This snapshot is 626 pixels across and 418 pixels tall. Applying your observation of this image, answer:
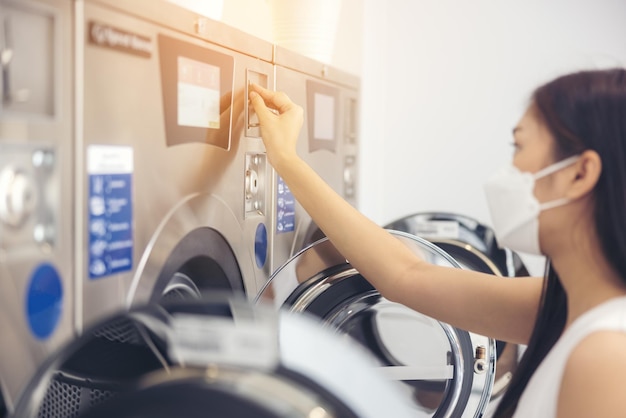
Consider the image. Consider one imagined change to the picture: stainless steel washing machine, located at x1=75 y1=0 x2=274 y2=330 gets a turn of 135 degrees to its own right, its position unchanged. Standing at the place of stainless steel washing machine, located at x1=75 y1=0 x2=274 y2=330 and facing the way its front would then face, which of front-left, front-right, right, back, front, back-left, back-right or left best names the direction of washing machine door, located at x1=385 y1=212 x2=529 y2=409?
back-right

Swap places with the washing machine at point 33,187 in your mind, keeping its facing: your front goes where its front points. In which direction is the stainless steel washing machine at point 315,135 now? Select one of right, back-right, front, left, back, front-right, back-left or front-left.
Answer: left

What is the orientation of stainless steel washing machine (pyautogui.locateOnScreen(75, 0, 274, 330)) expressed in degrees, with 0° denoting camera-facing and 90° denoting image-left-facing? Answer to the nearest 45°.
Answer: approximately 315°

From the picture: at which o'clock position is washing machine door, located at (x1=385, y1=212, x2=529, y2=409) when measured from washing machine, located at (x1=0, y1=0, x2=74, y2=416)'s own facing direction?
washing machine door, located at (x1=385, y1=212, x2=529, y2=409) is roughly at 9 o'clock from washing machine, located at (x1=0, y1=0, x2=74, y2=416).

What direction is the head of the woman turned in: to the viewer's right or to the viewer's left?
to the viewer's left

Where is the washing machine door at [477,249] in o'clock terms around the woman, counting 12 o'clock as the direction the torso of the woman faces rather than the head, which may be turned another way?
The washing machine door is roughly at 3 o'clock from the woman.

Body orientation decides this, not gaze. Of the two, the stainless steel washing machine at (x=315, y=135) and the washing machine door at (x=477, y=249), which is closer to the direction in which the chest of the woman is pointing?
the stainless steel washing machine

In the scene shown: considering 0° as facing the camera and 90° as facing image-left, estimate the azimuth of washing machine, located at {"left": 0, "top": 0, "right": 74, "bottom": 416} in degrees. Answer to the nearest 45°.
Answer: approximately 315°

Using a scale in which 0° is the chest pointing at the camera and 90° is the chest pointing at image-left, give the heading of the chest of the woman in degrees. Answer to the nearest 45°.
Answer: approximately 90°

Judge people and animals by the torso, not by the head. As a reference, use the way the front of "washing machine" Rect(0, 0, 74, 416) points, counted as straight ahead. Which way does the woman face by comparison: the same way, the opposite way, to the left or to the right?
the opposite way
